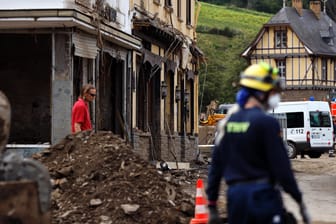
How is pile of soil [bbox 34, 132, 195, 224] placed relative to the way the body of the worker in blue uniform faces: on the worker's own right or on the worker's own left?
on the worker's own left

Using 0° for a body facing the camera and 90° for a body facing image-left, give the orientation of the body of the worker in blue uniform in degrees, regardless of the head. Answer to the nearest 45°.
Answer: approximately 225°

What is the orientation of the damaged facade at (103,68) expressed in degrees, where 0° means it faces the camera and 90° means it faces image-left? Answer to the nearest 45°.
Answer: approximately 315°

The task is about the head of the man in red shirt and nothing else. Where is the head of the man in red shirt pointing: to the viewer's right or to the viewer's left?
to the viewer's right

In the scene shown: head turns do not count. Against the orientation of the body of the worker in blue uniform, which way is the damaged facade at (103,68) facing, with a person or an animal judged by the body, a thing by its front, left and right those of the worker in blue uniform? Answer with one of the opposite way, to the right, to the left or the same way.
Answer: to the right

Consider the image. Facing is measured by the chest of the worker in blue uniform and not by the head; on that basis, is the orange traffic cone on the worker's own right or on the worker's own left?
on the worker's own left
